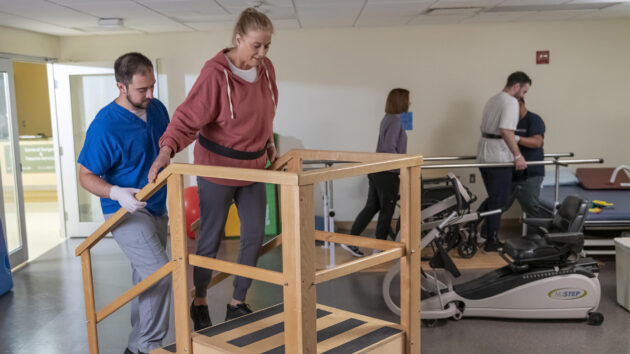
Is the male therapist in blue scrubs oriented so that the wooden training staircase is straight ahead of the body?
yes

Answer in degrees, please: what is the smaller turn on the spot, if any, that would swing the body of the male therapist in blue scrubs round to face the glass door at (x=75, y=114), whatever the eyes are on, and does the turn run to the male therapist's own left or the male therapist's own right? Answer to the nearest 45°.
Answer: approximately 135° to the male therapist's own left

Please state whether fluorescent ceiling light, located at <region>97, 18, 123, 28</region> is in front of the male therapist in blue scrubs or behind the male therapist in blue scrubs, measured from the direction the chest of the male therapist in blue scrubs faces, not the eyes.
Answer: behind

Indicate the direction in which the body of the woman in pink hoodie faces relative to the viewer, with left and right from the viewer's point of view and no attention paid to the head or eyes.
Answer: facing the viewer and to the right of the viewer

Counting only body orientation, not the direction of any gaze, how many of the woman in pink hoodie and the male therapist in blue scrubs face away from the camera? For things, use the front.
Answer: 0

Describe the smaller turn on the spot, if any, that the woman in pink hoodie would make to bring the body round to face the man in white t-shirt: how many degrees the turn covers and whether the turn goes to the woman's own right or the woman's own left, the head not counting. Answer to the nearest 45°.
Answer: approximately 90° to the woman's own left

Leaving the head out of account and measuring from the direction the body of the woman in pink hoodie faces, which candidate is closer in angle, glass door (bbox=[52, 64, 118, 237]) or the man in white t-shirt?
the man in white t-shirt

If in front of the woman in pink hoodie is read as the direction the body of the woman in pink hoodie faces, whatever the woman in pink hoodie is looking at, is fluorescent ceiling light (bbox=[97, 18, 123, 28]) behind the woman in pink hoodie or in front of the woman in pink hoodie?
behind

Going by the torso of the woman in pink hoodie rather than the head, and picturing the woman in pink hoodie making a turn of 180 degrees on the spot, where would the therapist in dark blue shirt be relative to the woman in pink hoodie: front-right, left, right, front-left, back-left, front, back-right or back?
right

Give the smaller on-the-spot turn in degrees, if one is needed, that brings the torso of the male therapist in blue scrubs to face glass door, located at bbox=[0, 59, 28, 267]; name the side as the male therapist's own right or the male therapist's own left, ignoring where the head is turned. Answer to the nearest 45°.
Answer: approximately 135° to the male therapist's own left
